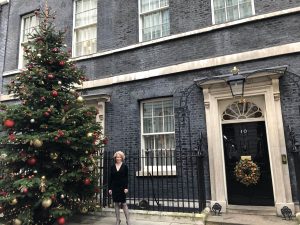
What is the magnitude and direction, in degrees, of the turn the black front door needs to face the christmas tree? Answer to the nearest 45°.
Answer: approximately 45° to its right

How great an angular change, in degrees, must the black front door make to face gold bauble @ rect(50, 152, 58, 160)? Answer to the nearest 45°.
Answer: approximately 45° to its right

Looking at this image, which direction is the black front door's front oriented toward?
toward the camera

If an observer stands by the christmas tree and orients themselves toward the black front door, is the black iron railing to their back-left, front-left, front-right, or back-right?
front-left

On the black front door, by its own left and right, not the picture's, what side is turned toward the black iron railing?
right
